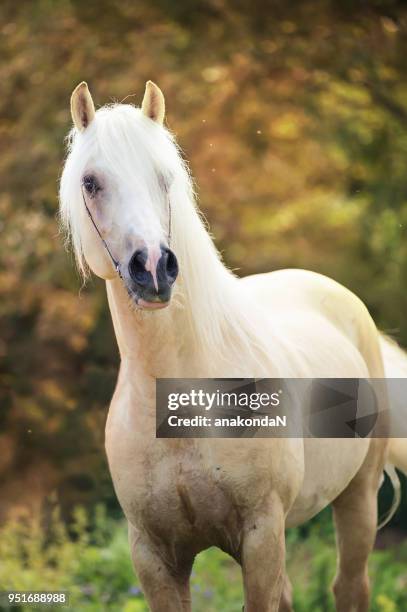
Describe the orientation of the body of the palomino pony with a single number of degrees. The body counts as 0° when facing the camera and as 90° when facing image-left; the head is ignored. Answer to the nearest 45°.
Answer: approximately 45°
